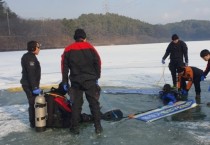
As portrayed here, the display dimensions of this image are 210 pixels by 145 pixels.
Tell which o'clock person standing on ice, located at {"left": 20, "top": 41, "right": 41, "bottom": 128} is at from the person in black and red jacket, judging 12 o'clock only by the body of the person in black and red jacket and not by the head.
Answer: The person standing on ice is roughly at 10 o'clock from the person in black and red jacket.

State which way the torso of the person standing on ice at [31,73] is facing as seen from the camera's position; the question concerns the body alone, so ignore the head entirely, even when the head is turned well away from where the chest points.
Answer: to the viewer's right

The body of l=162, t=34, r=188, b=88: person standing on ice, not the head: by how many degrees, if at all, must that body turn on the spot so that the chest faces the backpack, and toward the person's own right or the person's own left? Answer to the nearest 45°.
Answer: approximately 45° to the person's own right

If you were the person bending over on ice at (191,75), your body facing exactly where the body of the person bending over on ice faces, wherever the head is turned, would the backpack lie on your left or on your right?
on your left

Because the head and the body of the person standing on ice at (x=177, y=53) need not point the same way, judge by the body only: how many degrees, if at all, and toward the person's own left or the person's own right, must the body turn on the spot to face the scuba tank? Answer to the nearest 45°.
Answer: approximately 45° to the person's own right

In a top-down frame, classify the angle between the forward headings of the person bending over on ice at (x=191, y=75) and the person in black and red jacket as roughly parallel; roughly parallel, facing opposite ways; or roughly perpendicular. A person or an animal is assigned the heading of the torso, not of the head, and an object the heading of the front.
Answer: roughly perpendicular

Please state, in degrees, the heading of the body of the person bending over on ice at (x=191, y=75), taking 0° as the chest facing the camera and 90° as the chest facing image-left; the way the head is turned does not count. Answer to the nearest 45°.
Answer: approximately 90°

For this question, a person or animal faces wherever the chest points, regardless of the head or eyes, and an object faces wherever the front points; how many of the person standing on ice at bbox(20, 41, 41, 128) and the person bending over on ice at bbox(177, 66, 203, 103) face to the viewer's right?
1

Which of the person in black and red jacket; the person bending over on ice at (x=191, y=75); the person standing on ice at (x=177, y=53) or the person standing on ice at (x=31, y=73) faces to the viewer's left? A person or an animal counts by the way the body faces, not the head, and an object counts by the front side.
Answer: the person bending over on ice at (x=191, y=75)

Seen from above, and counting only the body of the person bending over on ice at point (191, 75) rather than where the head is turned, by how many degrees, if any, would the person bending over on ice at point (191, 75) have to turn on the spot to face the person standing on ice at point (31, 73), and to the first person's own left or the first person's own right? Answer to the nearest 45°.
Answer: approximately 45° to the first person's own left

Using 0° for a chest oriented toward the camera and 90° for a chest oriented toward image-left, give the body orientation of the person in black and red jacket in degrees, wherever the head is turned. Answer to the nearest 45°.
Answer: approximately 180°
